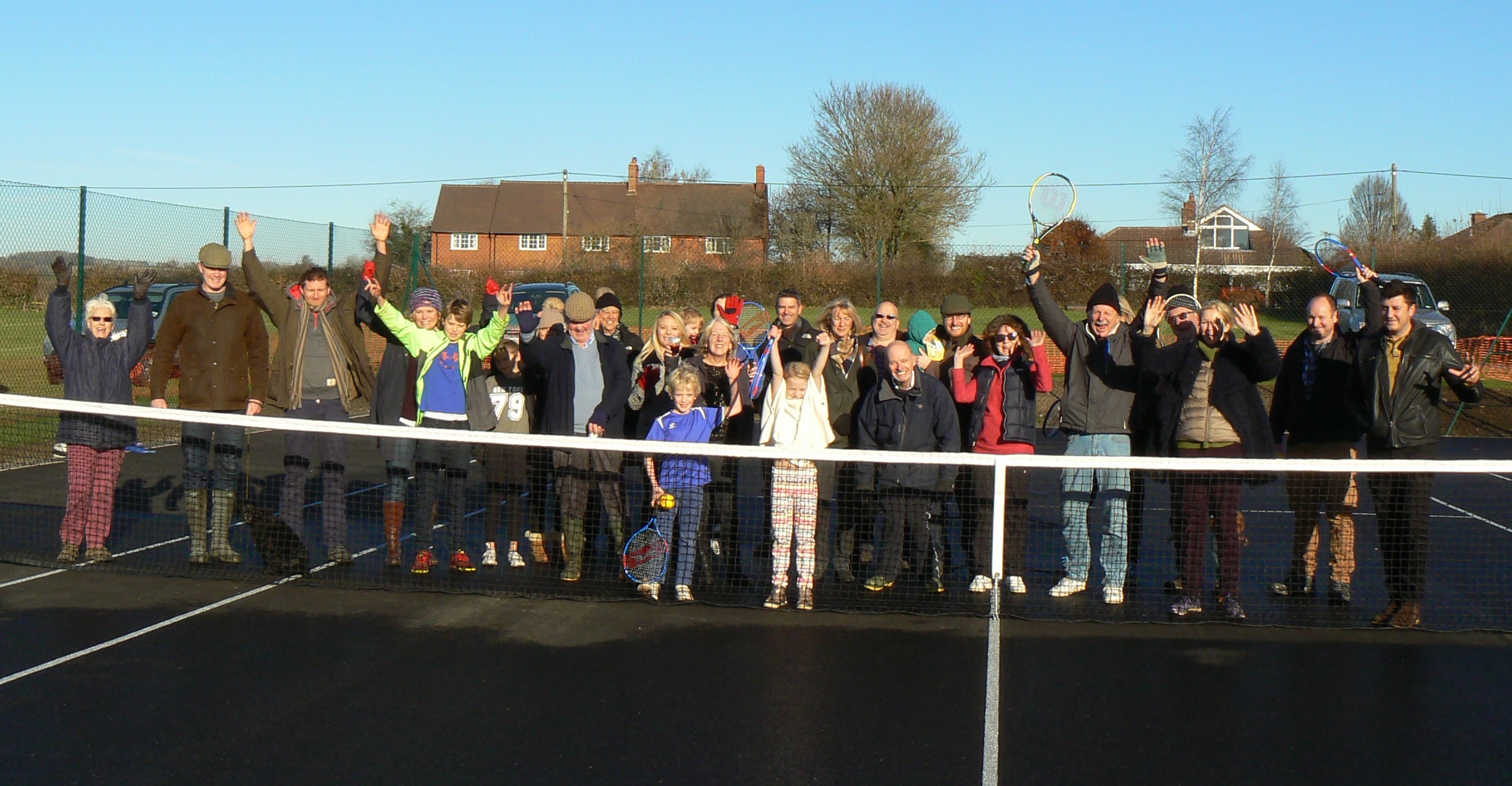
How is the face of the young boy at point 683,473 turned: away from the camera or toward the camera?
toward the camera

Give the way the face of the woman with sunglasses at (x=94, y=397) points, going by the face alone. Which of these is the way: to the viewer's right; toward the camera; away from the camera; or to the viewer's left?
toward the camera

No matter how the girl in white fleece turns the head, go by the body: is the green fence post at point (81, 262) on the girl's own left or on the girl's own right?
on the girl's own right

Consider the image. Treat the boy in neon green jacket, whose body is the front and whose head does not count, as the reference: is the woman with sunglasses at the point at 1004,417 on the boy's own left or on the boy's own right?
on the boy's own left

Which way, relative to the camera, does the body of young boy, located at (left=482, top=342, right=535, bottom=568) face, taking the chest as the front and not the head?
toward the camera

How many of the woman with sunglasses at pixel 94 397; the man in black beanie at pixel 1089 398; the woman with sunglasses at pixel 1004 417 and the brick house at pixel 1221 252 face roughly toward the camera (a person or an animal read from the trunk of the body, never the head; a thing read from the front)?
4

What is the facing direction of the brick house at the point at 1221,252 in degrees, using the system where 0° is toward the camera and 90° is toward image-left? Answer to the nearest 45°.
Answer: approximately 0°

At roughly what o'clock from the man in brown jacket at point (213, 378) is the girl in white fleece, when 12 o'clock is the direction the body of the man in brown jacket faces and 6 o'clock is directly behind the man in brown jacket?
The girl in white fleece is roughly at 10 o'clock from the man in brown jacket.

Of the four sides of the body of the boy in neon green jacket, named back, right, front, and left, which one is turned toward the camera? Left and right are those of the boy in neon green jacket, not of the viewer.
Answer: front

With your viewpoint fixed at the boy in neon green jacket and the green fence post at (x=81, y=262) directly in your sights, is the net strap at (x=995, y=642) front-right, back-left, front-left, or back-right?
back-right

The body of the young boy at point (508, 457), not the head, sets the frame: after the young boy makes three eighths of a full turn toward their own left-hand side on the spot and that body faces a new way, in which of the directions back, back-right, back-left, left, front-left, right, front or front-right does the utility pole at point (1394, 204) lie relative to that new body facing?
front

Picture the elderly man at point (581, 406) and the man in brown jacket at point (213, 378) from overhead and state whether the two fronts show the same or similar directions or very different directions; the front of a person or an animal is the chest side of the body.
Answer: same or similar directions

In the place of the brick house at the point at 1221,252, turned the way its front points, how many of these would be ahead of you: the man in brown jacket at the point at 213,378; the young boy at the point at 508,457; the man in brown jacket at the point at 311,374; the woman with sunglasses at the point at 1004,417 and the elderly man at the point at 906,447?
5

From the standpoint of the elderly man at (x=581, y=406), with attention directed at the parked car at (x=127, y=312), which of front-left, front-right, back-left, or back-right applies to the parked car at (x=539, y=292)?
front-right

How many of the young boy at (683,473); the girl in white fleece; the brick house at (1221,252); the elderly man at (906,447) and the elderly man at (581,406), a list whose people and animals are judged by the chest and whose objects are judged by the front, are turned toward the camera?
5

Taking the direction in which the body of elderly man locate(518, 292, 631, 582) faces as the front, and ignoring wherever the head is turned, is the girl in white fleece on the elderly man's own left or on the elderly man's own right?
on the elderly man's own left

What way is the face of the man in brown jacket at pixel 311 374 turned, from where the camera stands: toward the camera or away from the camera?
toward the camera

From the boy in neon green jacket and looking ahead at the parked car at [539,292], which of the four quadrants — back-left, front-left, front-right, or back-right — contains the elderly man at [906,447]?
back-right
